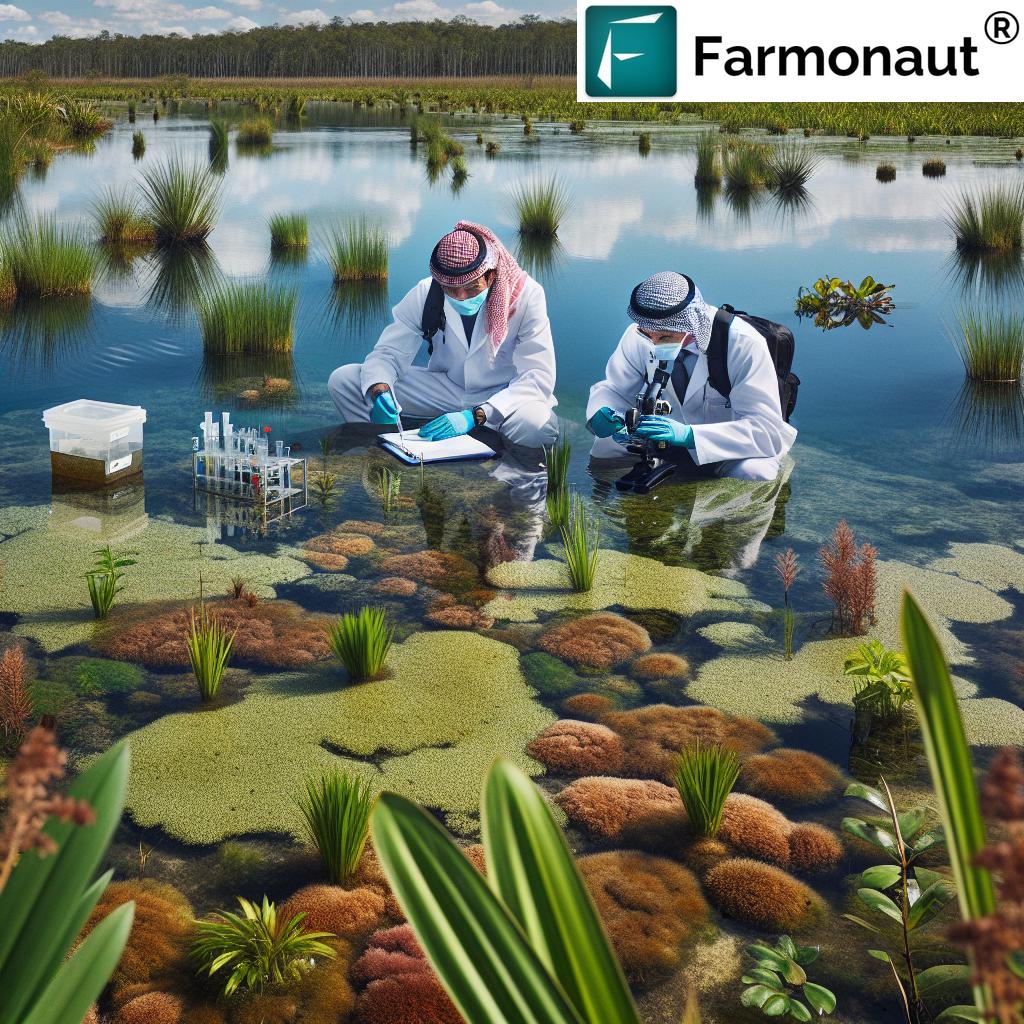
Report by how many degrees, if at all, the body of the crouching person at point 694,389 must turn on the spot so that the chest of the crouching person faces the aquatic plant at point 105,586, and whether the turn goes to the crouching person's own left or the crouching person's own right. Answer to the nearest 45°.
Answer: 0° — they already face it

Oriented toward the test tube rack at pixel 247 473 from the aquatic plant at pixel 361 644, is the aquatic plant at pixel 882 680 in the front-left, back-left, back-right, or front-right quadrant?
back-right

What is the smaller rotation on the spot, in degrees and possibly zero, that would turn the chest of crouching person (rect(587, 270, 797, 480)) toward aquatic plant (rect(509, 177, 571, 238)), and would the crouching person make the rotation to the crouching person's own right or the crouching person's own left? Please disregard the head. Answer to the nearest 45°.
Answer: approximately 135° to the crouching person's own right

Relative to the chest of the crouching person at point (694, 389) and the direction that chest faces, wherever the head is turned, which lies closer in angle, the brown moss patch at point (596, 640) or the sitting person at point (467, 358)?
the brown moss patch

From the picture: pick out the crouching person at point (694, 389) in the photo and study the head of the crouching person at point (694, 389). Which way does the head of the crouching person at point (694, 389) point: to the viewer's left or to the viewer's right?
to the viewer's left

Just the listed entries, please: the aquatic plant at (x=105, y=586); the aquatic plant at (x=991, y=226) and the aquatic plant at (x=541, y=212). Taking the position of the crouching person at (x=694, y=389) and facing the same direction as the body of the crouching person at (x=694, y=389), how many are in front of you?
1

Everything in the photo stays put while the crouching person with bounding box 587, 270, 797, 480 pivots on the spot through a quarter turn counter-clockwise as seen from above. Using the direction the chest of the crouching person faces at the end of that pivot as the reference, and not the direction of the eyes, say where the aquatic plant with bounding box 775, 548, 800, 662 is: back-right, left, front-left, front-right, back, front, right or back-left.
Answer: front-right

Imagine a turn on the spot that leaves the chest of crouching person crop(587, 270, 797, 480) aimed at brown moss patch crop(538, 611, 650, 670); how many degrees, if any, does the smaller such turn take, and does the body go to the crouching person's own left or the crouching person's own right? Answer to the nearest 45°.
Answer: approximately 45° to the crouching person's own left

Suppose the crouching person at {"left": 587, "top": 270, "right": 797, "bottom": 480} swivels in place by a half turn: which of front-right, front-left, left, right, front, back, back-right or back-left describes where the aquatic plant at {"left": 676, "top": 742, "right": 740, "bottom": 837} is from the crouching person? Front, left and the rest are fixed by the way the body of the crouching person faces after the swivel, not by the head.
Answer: back-right

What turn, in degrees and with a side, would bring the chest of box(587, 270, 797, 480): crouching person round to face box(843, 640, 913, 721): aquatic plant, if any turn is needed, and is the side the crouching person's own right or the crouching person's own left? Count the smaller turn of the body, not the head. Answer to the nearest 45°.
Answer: approximately 45° to the crouching person's own left

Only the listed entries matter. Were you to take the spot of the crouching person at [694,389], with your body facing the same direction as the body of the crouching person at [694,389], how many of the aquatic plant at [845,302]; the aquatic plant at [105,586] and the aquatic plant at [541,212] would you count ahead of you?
1

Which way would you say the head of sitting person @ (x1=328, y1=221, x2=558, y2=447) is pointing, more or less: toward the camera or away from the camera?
toward the camera

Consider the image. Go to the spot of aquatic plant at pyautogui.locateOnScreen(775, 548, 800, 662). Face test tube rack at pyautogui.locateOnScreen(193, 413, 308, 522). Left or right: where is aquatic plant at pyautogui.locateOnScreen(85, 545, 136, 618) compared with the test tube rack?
left

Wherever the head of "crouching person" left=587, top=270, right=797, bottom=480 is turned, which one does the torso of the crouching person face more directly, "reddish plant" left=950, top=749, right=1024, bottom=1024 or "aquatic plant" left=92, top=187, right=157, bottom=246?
the reddish plant

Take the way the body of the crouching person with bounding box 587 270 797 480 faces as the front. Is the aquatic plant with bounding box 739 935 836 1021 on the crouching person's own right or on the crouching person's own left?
on the crouching person's own left

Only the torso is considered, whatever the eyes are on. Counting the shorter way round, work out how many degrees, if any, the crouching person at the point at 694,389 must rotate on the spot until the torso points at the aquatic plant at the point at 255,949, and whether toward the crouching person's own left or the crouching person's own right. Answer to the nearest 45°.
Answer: approximately 45° to the crouching person's own left

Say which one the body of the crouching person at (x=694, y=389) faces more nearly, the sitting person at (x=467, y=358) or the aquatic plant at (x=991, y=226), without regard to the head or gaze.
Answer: the sitting person

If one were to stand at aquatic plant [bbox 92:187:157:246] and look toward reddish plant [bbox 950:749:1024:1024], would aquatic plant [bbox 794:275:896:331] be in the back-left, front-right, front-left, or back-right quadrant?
front-left

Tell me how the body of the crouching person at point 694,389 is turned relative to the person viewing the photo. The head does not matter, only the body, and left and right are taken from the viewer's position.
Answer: facing the viewer and to the left of the viewer

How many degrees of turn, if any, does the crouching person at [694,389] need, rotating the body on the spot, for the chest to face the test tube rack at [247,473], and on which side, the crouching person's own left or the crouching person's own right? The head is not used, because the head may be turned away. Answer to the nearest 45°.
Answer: approximately 45° to the crouching person's own right

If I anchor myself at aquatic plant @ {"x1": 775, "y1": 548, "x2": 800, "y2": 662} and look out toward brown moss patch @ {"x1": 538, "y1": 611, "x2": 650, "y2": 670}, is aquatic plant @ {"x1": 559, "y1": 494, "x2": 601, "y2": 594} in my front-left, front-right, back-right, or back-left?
front-right
